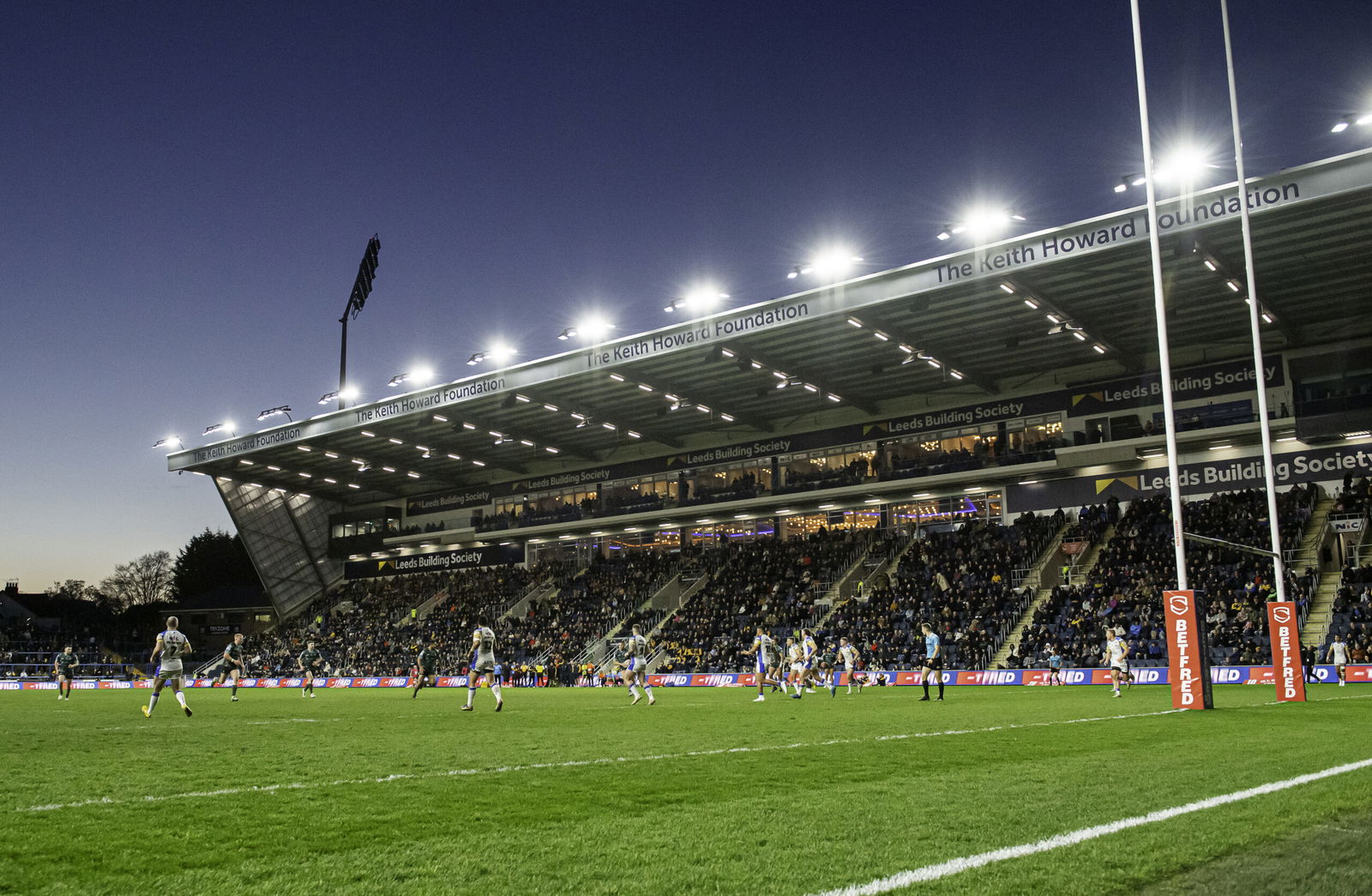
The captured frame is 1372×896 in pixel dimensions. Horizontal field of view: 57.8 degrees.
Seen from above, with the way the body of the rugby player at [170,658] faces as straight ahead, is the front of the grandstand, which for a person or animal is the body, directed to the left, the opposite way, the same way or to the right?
to the left

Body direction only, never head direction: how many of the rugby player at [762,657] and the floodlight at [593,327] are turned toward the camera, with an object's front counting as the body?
1

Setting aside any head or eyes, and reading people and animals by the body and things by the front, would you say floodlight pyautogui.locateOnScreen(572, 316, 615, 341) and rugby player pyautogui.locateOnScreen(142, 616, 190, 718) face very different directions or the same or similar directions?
very different directions

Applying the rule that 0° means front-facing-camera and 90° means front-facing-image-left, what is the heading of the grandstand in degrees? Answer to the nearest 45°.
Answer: approximately 45°

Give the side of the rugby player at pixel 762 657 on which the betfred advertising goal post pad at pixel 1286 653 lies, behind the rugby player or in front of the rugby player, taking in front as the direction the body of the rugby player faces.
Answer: behind

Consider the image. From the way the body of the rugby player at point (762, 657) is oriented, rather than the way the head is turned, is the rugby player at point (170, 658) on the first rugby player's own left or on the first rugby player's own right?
on the first rugby player's own left

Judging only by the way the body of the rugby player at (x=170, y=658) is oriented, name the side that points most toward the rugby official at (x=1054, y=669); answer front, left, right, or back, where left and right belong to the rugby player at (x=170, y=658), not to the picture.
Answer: right

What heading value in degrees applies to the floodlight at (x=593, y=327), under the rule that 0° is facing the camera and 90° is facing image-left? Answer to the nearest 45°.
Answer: approximately 0°

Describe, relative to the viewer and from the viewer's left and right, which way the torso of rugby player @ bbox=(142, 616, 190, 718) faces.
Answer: facing away from the viewer

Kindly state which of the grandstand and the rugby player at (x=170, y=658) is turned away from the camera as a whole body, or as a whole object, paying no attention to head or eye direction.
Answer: the rugby player

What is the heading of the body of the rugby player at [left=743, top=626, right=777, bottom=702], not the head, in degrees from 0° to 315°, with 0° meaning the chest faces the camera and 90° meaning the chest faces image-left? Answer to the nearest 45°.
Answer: approximately 135°

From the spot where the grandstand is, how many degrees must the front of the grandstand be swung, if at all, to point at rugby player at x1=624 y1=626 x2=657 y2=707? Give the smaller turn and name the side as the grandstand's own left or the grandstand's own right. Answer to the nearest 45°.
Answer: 0° — it already faces them
